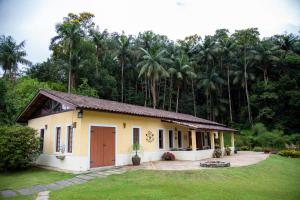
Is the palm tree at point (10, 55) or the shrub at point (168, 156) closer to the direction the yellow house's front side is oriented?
the shrub

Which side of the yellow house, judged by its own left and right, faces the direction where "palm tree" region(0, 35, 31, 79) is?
back

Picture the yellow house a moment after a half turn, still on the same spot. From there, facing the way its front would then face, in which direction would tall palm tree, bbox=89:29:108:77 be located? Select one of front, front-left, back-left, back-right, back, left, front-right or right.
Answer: front-right

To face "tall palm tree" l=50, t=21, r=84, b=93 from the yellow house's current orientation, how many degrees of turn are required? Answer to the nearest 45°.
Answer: approximately 135° to its left

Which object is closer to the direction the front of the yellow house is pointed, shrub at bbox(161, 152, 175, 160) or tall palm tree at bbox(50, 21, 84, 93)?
the shrub

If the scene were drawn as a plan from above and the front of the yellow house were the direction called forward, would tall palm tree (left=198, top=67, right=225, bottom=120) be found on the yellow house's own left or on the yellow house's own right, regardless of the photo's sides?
on the yellow house's own left

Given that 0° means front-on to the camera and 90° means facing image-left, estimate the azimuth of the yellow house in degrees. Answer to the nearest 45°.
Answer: approximately 315°

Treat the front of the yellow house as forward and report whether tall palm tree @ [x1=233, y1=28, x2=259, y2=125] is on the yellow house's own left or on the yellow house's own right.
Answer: on the yellow house's own left
